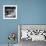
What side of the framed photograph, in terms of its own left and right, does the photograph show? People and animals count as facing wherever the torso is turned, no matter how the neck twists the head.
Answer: front
